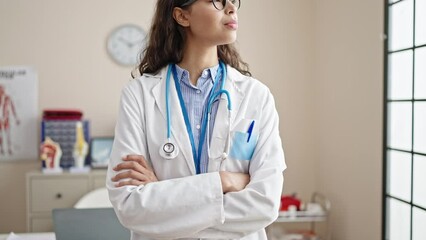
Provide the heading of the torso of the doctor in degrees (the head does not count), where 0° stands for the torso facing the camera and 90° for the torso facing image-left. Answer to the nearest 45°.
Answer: approximately 0°

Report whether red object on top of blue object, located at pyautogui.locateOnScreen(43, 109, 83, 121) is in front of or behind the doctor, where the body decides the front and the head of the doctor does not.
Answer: behind

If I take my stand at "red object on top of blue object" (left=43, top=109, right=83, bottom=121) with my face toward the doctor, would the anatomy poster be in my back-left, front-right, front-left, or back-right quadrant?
back-right

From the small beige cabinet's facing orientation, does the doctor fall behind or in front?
in front

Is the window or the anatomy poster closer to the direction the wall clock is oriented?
the window

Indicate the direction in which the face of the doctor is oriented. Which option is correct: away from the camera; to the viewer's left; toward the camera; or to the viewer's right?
to the viewer's right

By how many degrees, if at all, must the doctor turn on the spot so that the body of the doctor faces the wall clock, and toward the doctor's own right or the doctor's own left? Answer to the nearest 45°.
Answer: approximately 180°

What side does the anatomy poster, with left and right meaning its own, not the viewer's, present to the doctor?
front

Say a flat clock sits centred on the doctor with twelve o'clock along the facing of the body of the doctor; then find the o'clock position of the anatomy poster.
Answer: The anatomy poster is roughly at 5 o'clock from the doctor.

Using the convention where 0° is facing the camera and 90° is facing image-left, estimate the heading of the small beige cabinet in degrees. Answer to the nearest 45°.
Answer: approximately 0°
